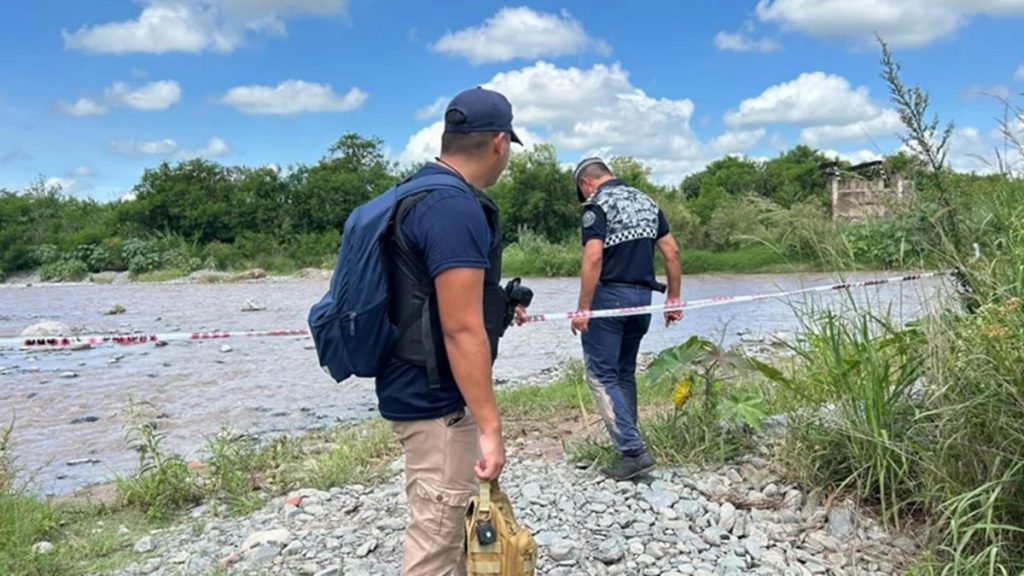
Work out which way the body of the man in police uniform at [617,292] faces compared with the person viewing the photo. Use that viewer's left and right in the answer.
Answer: facing away from the viewer and to the left of the viewer

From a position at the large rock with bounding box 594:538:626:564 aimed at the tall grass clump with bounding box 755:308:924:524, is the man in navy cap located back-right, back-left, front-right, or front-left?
back-right

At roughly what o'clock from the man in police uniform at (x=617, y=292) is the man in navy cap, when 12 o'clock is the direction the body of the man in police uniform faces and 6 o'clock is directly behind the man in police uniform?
The man in navy cap is roughly at 8 o'clock from the man in police uniform.

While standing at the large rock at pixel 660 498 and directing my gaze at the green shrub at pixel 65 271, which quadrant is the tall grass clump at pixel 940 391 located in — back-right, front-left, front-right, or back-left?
back-right

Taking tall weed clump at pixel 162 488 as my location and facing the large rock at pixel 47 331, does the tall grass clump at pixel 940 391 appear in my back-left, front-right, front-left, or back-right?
back-right

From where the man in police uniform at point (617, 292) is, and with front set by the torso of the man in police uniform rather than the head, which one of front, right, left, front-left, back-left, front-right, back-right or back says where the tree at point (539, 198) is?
front-right
